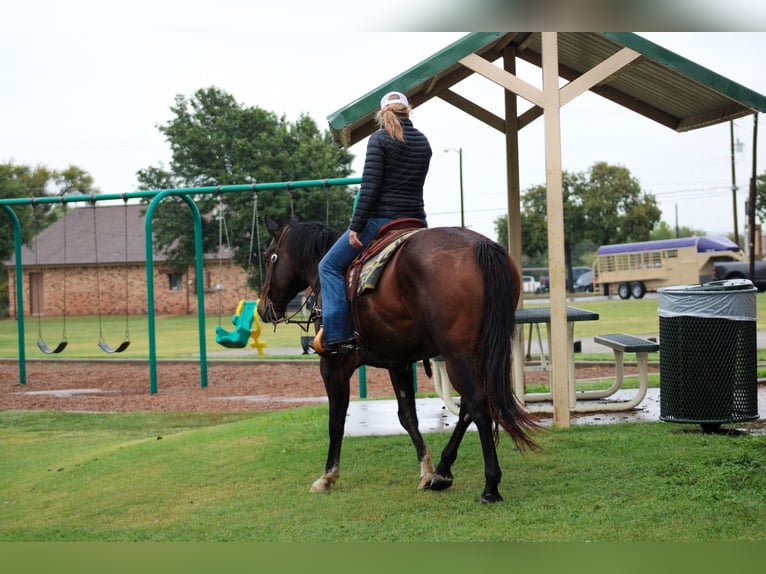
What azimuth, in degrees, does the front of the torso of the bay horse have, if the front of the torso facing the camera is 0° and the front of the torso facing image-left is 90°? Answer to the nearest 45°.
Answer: approximately 135°

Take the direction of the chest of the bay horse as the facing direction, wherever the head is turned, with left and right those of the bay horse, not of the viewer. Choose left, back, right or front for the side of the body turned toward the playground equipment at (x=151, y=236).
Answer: front

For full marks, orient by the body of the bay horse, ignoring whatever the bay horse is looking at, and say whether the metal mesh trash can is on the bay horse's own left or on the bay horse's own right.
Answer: on the bay horse's own right

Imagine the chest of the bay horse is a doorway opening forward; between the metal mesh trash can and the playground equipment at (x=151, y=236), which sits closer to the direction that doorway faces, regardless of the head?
the playground equipment
